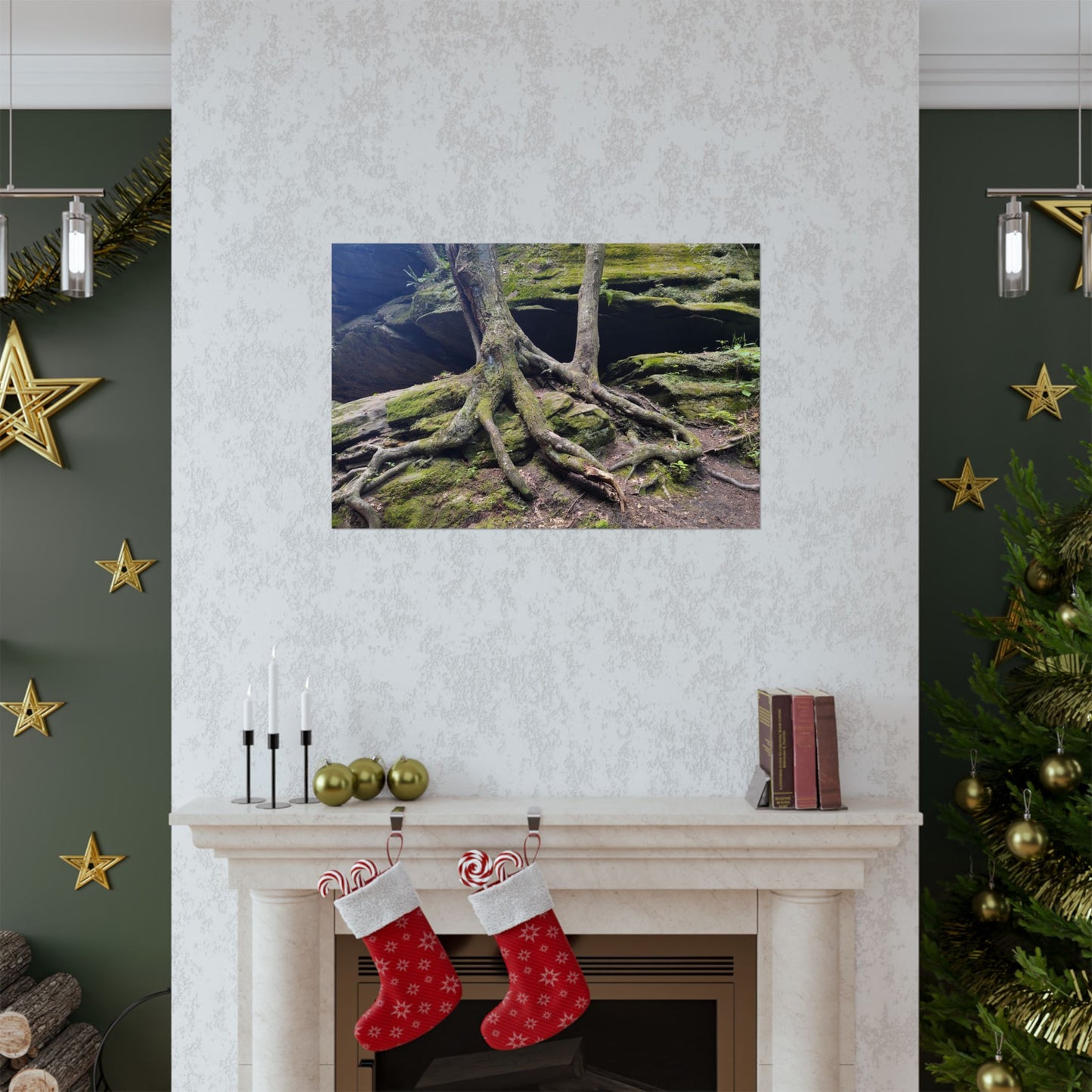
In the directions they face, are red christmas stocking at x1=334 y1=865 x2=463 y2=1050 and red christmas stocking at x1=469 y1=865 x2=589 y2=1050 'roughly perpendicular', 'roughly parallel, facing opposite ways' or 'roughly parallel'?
roughly parallel

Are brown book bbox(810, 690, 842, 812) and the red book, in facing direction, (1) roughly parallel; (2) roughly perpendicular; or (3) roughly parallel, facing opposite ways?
roughly parallel

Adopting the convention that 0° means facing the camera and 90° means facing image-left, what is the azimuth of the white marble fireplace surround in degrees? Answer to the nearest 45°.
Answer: approximately 0°

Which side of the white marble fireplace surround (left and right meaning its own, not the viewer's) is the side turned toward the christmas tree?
left
